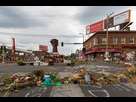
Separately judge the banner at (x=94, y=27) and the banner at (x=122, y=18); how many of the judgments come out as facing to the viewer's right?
0

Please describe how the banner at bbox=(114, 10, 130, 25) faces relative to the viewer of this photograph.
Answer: facing the viewer and to the left of the viewer

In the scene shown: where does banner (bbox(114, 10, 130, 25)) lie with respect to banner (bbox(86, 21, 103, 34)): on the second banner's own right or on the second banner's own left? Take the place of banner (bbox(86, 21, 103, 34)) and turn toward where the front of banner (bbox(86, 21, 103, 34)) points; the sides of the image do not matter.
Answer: on the second banner's own left

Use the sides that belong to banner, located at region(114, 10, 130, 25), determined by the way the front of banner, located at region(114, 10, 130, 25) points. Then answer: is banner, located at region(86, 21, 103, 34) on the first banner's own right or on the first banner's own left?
on the first banner's own right

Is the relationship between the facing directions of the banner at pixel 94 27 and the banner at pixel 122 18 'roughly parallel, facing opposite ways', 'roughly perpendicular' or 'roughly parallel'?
roughly parallel
